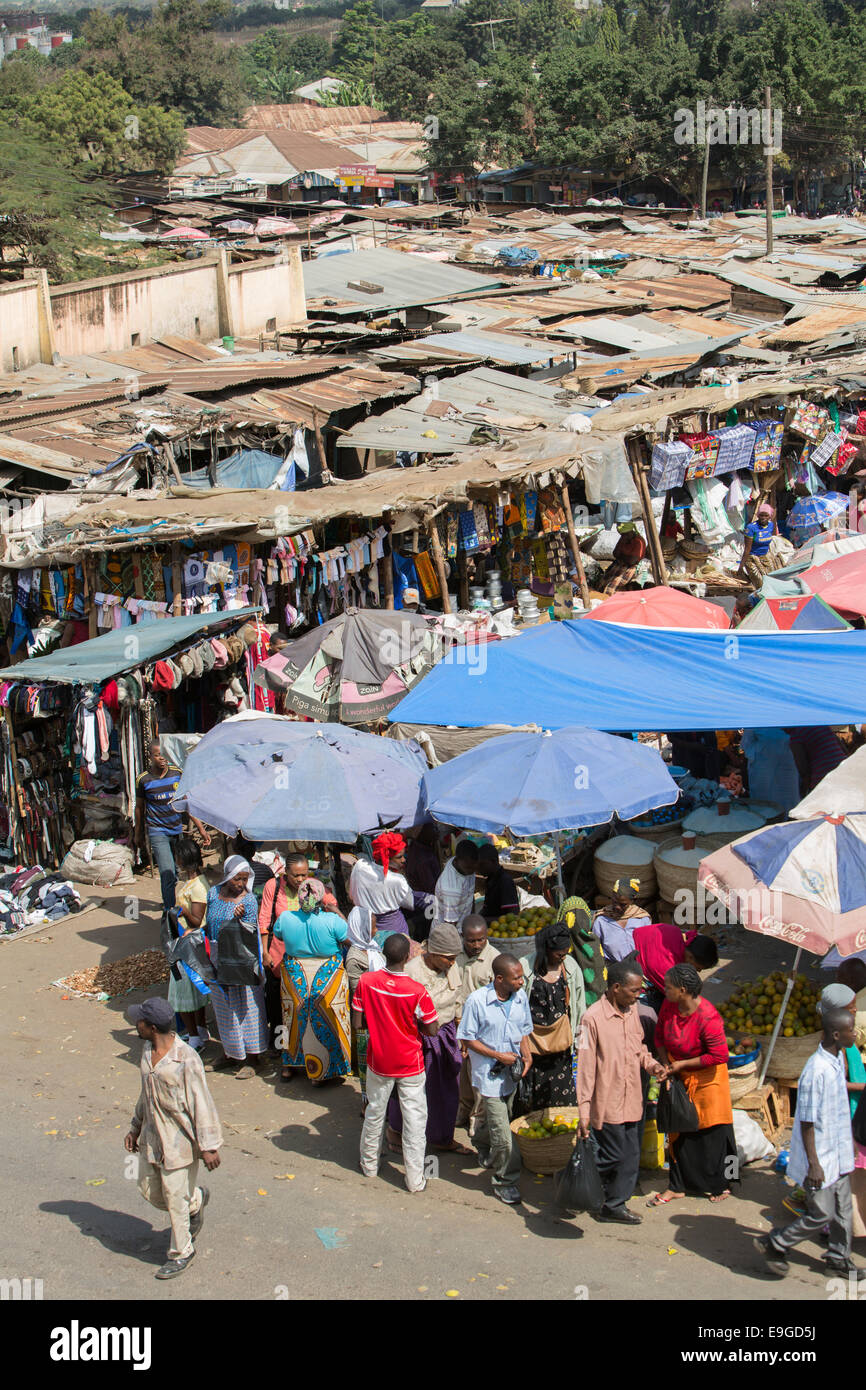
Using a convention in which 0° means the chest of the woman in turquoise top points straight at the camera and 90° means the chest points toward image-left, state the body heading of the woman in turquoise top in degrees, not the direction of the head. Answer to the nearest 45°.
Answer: approximately 180°

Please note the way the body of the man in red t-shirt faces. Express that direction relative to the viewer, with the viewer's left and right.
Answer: facing away from the viewer

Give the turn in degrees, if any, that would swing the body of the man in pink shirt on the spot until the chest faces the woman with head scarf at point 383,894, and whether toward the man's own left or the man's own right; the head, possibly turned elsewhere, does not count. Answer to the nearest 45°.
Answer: approximately 180°

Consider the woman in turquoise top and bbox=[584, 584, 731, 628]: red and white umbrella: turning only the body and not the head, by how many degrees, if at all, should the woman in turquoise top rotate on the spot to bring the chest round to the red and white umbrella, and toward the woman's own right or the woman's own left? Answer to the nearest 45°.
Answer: approximately 45° to the woman's own right

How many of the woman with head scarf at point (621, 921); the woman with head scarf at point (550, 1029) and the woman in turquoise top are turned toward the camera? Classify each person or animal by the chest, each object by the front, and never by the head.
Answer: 2

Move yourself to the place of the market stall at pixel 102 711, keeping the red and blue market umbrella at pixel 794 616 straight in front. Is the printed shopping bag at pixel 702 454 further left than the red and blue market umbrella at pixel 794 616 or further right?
left

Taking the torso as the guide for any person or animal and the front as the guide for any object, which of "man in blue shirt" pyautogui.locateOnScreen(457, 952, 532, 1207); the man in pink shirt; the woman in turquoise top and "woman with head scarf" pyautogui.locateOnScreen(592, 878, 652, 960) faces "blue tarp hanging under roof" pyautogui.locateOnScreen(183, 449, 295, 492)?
the woman in turquoise top

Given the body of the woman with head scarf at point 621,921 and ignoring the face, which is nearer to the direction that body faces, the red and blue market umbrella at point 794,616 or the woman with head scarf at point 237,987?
the woman with head scarf

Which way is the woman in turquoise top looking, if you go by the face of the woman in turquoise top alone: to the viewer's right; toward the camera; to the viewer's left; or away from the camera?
away from the camera

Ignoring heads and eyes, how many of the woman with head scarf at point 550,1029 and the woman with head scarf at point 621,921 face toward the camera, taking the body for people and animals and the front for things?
2

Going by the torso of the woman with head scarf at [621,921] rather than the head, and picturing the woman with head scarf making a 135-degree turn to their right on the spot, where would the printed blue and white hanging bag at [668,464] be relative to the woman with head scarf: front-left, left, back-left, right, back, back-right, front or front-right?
front-right

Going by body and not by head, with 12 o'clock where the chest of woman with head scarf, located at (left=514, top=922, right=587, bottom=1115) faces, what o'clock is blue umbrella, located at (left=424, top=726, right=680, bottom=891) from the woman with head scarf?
The blue umbrella is roughly at 6 o'clock from the woman with head scarf.
